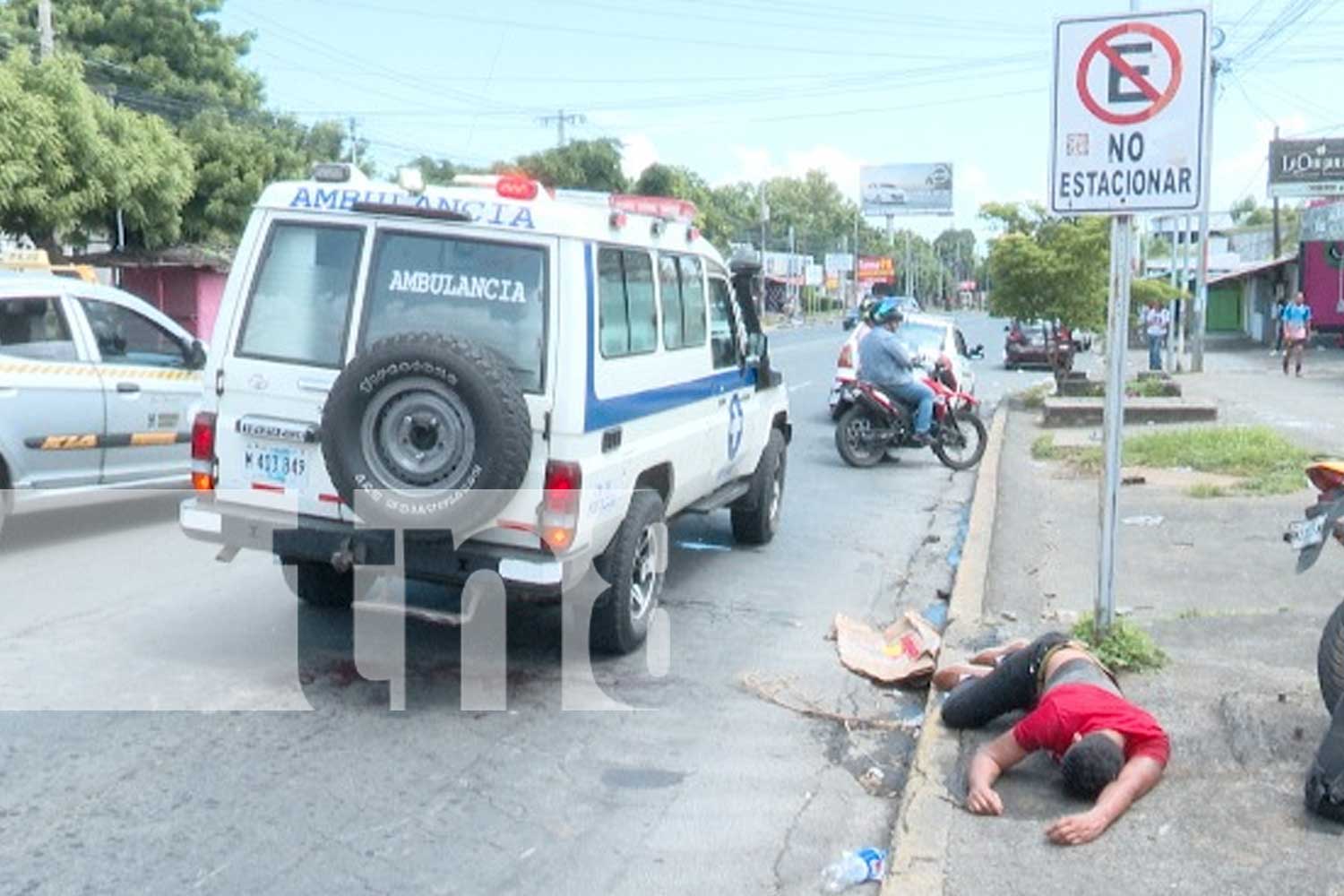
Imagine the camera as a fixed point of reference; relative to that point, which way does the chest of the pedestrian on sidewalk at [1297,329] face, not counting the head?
toward the camera

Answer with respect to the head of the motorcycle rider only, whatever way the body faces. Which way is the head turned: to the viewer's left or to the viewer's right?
to the viewer's right

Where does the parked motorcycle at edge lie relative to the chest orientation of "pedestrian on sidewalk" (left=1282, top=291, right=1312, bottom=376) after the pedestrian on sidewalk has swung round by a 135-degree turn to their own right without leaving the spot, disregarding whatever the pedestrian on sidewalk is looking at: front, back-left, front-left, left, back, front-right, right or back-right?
back-left

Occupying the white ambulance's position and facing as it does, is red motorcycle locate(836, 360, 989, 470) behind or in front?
in front

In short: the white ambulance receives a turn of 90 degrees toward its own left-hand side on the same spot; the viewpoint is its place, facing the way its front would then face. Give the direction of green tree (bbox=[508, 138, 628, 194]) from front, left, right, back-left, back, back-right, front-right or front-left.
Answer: front-right

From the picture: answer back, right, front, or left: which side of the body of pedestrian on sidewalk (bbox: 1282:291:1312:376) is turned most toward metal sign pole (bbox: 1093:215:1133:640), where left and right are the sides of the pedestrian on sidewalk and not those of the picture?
front

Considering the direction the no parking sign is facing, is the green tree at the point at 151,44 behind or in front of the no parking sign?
behind

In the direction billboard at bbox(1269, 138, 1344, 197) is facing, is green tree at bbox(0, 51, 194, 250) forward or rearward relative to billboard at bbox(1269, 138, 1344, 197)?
forward

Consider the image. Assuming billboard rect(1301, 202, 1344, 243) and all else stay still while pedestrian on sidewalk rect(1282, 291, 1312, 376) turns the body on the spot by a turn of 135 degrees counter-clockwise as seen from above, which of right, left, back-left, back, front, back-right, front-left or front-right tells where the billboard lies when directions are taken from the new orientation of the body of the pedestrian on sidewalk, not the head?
front-left

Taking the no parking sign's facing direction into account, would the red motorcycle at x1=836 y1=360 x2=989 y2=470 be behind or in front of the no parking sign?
behind

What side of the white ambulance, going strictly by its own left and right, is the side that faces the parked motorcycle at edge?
right

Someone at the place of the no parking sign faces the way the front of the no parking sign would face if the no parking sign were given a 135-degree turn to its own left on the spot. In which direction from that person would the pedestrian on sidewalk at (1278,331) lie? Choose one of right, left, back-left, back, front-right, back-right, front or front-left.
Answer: front-left

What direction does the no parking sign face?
toward the camera
